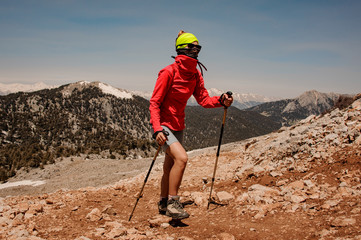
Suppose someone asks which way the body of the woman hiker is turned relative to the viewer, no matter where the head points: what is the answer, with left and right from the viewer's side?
facing the viewer and to the right of the viewer
